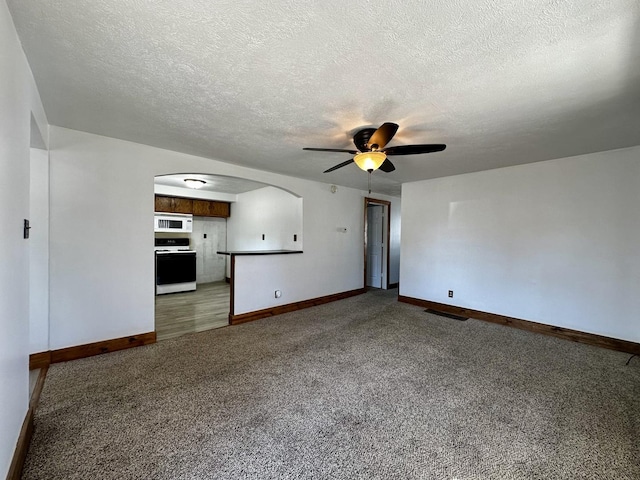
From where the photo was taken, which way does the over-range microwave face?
toward the camera

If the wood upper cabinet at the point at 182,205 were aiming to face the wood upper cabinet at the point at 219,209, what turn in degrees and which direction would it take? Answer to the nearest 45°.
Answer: approximately 90° to its left

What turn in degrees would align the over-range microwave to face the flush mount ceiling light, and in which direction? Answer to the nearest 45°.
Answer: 0° — it already faces it

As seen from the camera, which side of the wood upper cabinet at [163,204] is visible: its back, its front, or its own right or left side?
front

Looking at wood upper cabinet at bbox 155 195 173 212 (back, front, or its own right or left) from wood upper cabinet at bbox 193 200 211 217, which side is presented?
left

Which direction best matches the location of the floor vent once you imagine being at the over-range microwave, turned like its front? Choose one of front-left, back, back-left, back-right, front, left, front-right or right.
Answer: front-left

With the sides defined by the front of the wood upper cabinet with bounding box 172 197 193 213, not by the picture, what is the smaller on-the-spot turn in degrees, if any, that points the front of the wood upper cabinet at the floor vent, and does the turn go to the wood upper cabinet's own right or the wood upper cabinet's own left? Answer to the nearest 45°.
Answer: approximately 45° to the wood upper cabinet's own left

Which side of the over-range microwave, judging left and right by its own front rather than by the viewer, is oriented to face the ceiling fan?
front

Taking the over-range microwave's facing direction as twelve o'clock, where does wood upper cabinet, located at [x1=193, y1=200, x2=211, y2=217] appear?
The wood upper cabinet is roughly at 8 o'clock from the over-range microwave.

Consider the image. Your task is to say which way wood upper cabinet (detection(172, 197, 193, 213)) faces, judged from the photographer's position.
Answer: facing the viewer

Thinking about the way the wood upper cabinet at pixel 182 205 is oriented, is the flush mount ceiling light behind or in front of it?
in front

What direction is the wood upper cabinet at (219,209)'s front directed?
toward the camera
